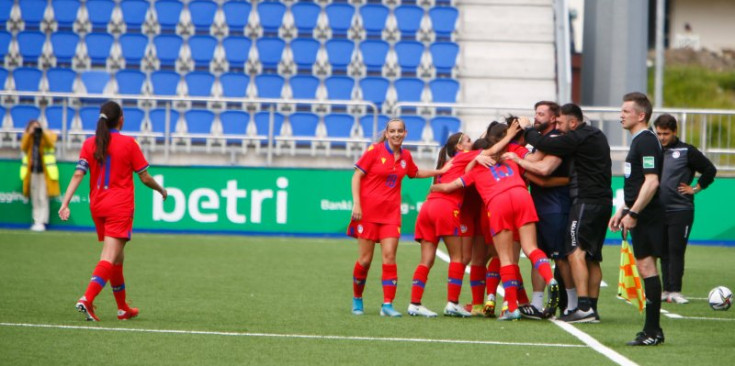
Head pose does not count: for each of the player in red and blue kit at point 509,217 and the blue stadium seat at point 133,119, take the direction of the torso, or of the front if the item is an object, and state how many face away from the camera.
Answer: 1

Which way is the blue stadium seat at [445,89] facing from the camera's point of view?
toward the camera

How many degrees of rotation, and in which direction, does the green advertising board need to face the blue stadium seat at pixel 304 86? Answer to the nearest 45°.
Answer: approximately 180°

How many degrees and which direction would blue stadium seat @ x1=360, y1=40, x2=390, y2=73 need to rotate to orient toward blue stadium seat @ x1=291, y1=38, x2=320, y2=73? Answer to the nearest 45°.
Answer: approximately 90° to its right

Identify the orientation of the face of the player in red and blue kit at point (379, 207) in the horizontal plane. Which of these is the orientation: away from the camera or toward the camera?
toward the camera

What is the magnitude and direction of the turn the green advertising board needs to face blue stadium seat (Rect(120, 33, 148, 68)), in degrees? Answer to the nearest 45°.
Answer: approximately 135° to its right

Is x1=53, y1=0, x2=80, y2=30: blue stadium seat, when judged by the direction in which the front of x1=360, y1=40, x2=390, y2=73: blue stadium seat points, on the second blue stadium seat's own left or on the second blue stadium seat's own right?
on the second blue stadium seat's own right

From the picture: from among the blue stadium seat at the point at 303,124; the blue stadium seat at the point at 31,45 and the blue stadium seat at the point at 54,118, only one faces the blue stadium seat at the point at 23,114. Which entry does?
the blue stadium seat at the point at 31,45

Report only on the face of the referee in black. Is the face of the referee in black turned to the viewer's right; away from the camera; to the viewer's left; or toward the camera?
to the viewer's left

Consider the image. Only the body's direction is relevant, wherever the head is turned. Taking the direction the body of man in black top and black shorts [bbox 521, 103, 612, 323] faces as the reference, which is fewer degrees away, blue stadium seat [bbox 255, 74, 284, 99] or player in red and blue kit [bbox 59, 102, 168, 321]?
the player in red and blue kit

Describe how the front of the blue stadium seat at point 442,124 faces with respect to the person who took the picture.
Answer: facing the viewer

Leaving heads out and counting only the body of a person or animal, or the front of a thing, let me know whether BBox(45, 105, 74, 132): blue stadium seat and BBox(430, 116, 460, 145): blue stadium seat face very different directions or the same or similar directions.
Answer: same or similar directions

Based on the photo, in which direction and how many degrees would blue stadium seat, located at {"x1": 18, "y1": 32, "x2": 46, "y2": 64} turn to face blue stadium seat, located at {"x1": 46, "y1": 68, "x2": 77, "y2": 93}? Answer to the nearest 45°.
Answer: approximately 45° to its left

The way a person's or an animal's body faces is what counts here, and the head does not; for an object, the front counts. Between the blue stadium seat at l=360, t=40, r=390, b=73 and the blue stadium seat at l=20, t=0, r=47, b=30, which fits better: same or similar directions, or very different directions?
same or similar directions
